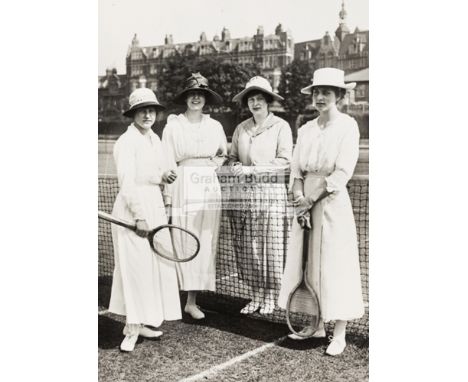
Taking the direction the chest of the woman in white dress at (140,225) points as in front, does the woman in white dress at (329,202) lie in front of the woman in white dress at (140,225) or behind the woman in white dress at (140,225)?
in front

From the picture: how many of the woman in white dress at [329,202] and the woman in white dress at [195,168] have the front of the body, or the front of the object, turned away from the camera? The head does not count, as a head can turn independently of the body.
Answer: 0

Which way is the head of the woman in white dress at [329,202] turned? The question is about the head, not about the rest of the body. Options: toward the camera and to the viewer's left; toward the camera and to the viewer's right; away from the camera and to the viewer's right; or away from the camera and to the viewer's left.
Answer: toward the camera and to the viewer's left

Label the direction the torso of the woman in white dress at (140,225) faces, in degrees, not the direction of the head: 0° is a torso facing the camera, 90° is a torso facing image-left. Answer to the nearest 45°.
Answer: approximately 315°

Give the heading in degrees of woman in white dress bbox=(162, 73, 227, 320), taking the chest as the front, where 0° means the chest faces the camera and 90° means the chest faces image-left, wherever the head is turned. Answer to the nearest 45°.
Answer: approximately 0°

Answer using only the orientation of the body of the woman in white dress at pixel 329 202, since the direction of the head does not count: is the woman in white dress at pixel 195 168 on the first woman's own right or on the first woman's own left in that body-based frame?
on the first woman's own right

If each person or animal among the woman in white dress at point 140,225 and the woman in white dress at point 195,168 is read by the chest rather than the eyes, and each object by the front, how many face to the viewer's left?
0

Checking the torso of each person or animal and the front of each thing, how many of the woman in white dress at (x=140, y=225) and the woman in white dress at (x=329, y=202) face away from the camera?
0
